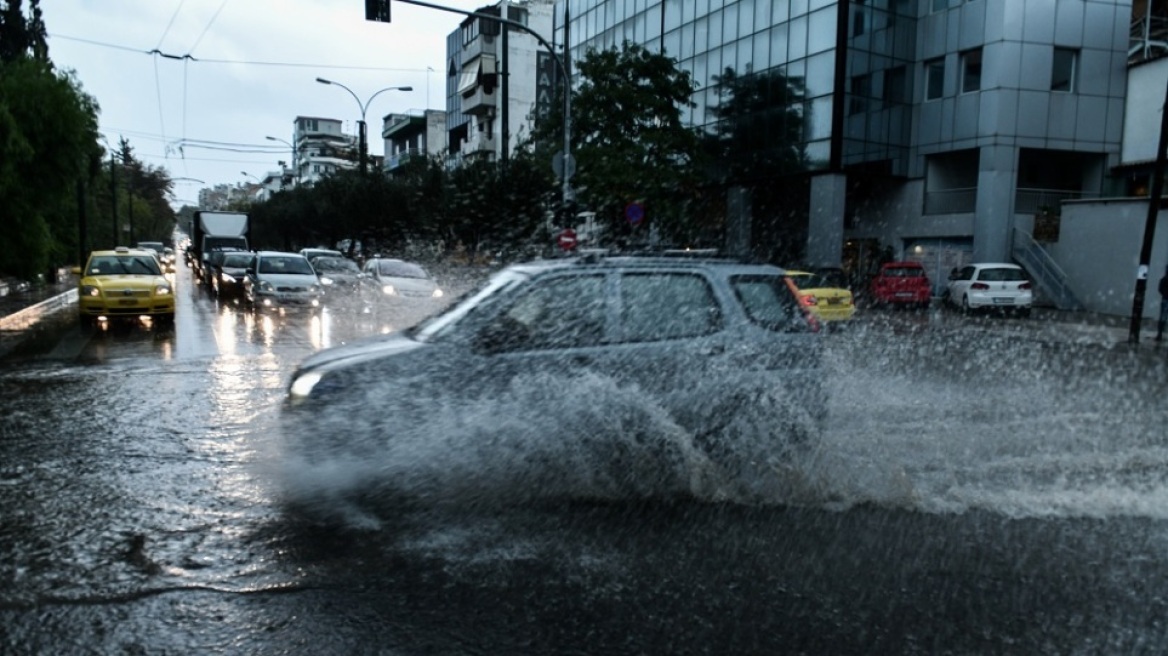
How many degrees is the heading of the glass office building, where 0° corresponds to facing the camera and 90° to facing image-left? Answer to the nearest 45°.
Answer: approximately 45°

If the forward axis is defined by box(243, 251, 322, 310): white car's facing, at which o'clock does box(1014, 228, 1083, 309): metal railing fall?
The metal railing is roughly at 9 o'clock from the white car.

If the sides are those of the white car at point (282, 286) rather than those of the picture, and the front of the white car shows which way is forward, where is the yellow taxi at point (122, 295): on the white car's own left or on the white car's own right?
on the white car's own right

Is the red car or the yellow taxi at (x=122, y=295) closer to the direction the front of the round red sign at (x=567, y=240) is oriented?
the yellow taxi

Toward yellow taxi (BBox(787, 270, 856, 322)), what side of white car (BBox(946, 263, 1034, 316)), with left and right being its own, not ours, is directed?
left

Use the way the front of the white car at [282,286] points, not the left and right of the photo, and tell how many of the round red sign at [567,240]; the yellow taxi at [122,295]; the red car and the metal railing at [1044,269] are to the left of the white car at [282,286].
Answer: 3

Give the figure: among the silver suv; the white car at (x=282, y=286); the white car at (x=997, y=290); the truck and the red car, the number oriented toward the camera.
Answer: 2

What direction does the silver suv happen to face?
to the viewer's left

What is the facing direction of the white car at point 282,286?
toward the camera

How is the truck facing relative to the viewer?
toward the camera

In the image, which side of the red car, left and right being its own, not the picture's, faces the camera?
back

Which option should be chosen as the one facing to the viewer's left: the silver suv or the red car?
the silver suv

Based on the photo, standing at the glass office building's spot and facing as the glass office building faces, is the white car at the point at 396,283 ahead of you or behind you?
ahead

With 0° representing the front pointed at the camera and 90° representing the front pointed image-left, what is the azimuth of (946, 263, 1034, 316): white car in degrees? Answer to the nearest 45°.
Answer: approximately 135°
